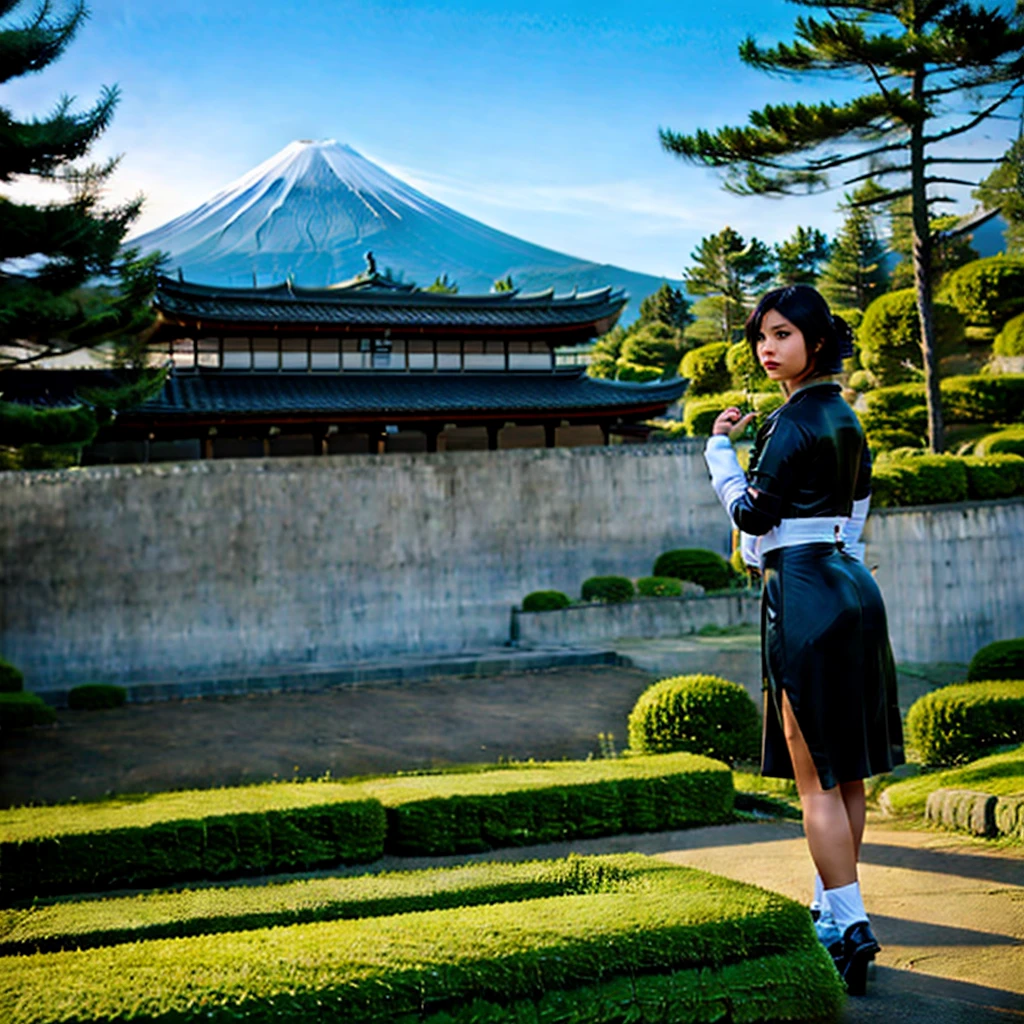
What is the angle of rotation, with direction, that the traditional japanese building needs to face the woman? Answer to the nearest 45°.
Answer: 0° — it already faces them

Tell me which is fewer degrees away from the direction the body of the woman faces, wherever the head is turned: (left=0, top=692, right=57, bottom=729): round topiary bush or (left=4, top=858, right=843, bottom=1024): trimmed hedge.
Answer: the round topiary bush

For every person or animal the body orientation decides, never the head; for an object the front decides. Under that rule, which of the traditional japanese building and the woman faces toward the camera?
the traditional japanese building

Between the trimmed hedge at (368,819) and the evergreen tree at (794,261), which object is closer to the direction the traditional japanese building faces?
the trimmed hedge

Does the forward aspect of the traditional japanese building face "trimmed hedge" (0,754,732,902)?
yes

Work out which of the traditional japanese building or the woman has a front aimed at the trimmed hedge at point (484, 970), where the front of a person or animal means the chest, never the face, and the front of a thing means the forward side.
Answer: the traditional japanese building

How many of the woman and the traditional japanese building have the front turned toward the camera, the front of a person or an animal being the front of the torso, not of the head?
1

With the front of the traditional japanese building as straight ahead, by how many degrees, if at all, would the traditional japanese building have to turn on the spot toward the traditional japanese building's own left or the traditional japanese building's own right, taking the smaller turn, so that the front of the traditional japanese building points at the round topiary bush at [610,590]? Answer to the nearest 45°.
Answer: approximately 45° to the traditional japanese building's own left

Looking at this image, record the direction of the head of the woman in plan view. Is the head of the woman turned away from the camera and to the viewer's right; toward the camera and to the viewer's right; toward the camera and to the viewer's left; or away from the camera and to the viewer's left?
toward the camera and to the viewer's left

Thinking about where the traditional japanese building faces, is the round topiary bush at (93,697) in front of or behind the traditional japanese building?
in front

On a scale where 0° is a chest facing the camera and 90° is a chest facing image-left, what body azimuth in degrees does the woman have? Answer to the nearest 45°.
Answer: approximately 135°

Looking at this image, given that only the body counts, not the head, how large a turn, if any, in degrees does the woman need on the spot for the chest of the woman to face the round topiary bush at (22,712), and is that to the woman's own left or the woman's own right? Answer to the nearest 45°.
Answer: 0° — they already face it

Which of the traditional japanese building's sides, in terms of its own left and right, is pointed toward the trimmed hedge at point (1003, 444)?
left

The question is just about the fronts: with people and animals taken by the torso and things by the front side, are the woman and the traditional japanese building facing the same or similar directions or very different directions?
very different directions

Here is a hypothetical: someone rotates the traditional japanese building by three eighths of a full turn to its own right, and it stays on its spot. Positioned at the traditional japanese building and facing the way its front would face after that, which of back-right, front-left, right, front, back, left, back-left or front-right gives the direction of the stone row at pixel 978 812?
back-left

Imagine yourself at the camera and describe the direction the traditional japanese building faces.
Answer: facing the viewer

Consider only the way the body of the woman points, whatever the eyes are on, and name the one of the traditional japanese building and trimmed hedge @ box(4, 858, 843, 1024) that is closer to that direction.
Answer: the traditional japanese building
